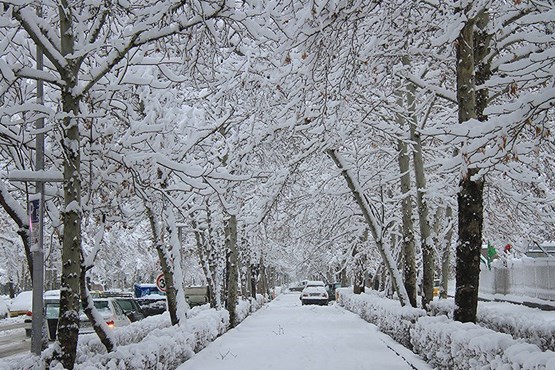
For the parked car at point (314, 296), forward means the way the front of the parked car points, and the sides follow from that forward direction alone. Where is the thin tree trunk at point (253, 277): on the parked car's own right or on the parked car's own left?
on the parked car's own right

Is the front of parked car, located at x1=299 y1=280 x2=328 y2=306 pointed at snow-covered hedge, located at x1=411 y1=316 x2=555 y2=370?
yes

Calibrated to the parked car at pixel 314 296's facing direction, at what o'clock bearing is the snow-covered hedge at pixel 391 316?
The snow-covered hedge is roughly at 12 o'clock from the parked car.

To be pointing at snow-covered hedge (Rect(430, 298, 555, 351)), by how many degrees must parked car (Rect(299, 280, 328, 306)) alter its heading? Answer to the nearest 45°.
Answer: approximately 180°

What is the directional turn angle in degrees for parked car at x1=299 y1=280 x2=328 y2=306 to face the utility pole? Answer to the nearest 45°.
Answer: approximately 180°

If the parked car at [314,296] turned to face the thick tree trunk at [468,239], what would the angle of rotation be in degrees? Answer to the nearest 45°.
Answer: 0° — it already faces it
